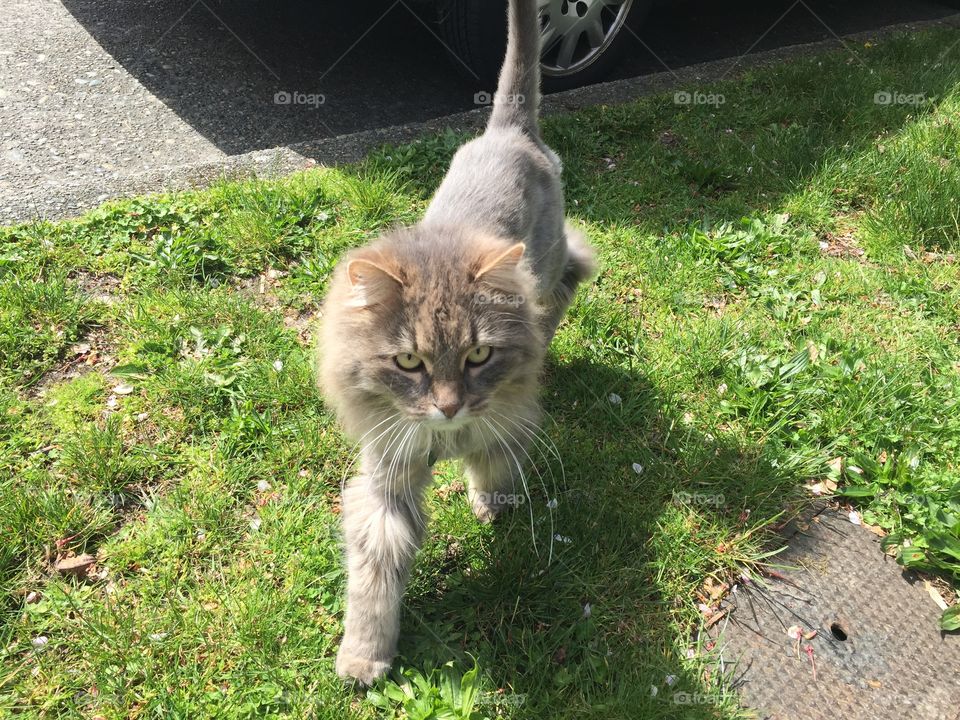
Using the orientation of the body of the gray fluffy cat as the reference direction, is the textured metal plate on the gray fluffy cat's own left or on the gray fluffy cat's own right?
on the gray fluffy cat's own left

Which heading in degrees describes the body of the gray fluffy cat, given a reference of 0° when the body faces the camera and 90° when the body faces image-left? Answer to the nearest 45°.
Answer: approximately 0°
